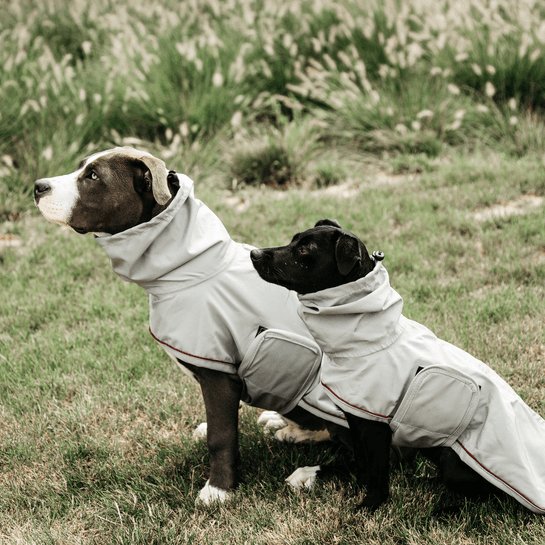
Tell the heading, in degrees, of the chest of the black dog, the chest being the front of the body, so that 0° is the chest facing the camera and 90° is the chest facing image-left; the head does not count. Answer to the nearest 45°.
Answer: approximately 90°
